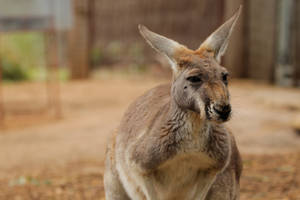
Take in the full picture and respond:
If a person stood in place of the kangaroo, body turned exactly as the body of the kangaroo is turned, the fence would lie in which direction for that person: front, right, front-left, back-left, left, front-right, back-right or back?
back-left

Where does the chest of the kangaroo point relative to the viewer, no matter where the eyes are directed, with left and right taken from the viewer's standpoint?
facing the viewer and to the right of the viewer
